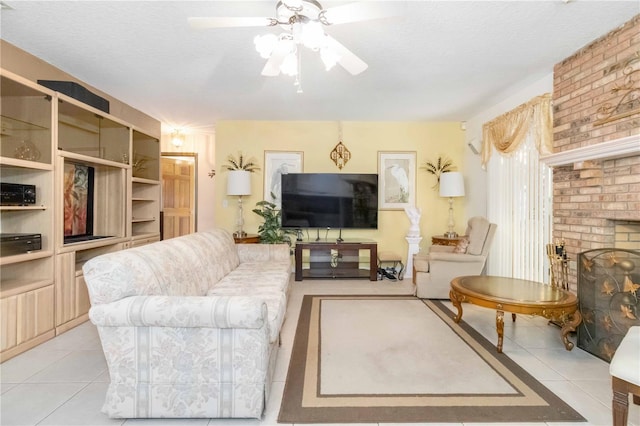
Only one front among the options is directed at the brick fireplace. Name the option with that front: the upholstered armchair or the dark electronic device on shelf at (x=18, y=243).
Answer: the dark electronic device on shelf

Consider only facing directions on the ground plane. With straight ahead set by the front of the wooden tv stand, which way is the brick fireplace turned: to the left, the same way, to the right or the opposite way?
to the right

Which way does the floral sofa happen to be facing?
to the viewer's right

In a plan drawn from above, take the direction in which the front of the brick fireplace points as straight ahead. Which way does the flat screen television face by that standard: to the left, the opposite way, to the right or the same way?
to the left

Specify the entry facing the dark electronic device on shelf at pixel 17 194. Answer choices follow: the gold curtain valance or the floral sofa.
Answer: the gold curtain valance

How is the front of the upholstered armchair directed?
to the viewer's left

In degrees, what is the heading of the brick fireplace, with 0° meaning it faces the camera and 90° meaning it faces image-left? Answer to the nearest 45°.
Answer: approximately 45°

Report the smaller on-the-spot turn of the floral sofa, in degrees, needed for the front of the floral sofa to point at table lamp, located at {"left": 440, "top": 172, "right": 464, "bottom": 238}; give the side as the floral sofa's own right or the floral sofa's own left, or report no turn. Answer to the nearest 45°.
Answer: approximately 45° to the floral sofa's own left
